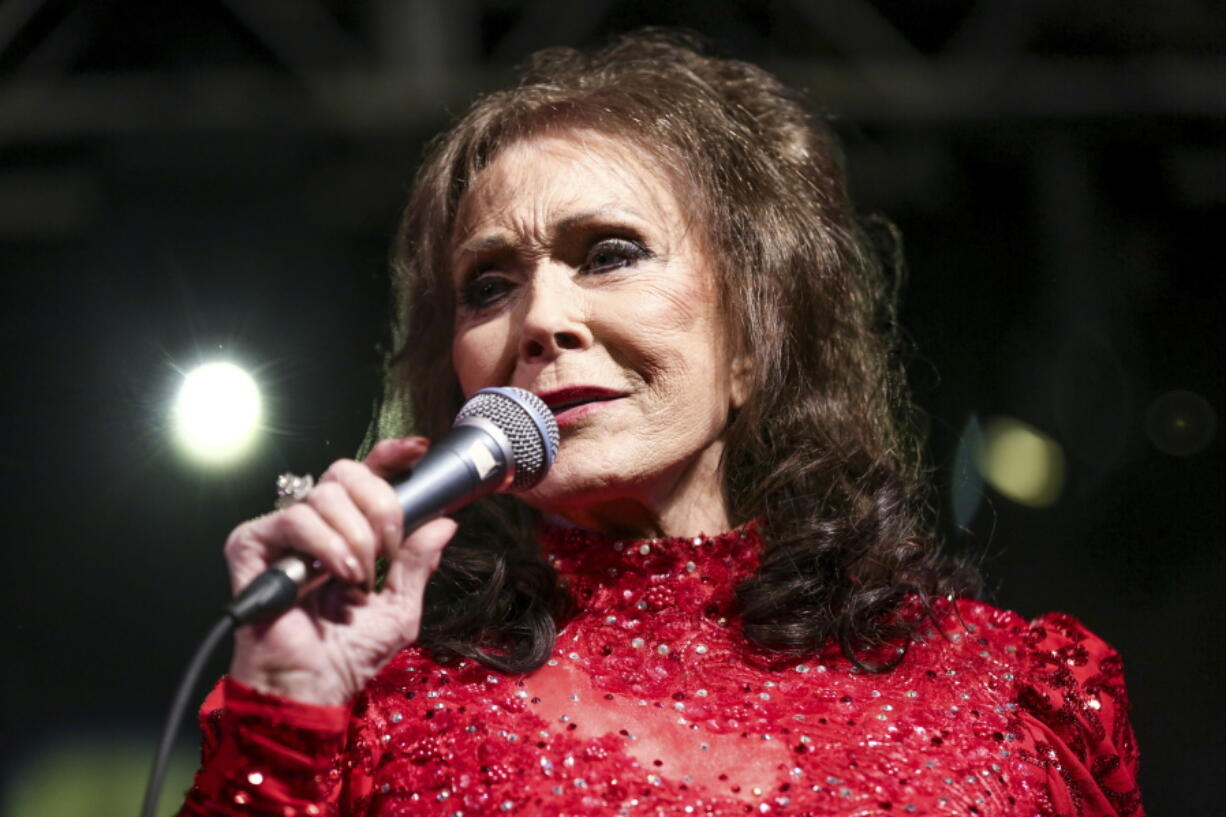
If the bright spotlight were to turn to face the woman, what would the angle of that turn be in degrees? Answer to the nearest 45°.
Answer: approximately 45° to its left

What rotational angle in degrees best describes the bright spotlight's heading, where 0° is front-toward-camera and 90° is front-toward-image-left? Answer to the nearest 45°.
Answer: approximately 0°

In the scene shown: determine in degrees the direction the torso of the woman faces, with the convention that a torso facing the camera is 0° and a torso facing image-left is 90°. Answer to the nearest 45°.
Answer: approximately 45°

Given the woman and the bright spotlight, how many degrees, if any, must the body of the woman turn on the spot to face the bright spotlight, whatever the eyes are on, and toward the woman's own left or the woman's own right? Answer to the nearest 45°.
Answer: approximately 90° to the woman's own right

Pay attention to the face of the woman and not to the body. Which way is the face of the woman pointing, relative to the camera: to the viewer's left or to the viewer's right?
to the viewer's left
